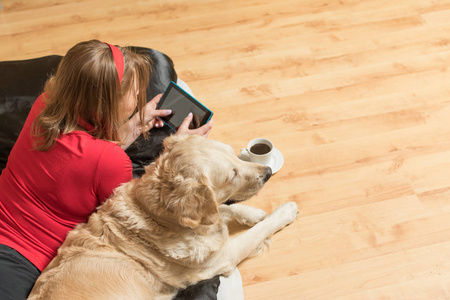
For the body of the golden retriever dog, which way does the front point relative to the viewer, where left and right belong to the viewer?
facing away from the viewer and to the right of the viewer
